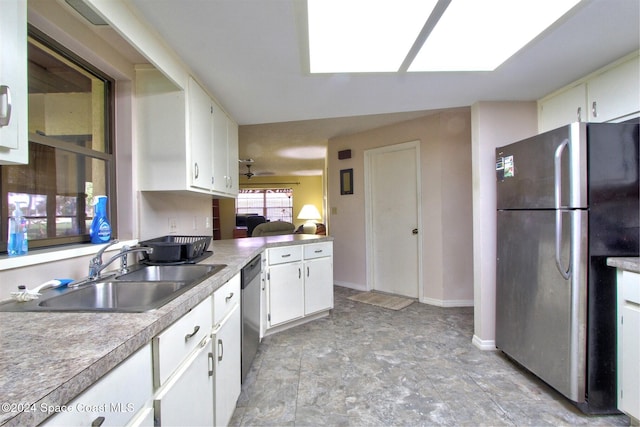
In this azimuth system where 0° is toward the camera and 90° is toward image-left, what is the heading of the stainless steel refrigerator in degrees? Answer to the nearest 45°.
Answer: approximately 45°

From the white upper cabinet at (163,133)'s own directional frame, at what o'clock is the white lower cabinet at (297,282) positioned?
The white lower cabinet is roughly at 11 o'clock from the white upper cabinet.

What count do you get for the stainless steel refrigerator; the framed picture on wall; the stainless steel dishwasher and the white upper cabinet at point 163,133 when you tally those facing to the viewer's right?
2

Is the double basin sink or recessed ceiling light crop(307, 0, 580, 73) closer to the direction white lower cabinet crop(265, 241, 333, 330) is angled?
the recessed ceiling light

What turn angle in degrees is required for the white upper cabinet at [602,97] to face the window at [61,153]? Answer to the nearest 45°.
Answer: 0° — it already faces it

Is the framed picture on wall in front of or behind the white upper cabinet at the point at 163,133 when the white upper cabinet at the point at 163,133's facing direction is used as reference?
in front

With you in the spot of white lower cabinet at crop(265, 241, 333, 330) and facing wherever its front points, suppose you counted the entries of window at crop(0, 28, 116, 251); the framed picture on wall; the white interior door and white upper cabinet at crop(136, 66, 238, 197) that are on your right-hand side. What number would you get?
2

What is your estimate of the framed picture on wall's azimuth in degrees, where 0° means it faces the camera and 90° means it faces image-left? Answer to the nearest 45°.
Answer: approximately 45°

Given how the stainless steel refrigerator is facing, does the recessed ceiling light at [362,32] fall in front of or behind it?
in front

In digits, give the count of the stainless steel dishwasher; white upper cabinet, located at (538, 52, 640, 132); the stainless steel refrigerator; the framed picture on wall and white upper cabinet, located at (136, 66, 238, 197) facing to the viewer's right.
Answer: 2

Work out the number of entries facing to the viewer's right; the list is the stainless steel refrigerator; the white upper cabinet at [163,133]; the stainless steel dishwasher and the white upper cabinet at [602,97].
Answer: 2

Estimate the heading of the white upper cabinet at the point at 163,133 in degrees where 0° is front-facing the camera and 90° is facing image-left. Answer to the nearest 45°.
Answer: approximately 270°
